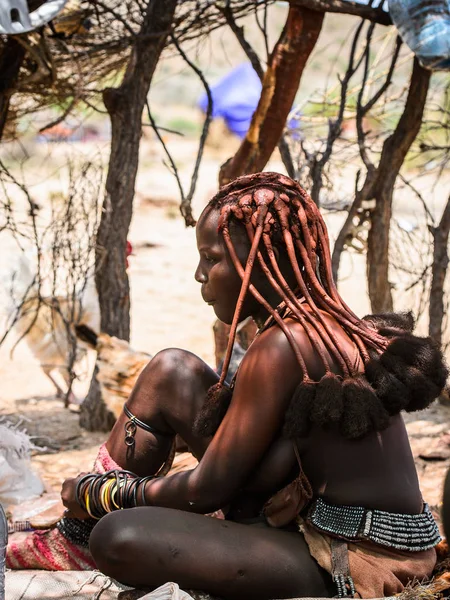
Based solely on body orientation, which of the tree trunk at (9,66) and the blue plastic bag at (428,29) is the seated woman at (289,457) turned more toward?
the tree trunk

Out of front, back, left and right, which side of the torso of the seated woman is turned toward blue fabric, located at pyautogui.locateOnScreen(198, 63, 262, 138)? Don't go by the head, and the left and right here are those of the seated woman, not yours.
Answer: right

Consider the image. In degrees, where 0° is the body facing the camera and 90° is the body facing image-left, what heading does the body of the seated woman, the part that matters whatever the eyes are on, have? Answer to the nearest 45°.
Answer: approximately 90°

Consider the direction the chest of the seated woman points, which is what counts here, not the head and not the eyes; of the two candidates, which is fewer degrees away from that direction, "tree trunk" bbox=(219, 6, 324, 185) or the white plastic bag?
the white plastic bag

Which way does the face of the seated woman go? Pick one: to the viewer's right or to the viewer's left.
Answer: to the viewer's left

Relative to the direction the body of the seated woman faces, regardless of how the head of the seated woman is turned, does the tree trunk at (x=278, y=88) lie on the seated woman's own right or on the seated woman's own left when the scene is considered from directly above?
on the seated woman's own right

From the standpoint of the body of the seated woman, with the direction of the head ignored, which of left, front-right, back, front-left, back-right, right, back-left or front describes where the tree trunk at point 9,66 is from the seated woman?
front-right

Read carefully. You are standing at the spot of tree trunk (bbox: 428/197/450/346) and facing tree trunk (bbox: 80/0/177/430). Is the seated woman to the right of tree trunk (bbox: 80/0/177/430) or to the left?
left

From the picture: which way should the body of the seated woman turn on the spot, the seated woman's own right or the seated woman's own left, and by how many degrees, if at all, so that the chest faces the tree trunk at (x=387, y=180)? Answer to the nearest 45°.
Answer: approximately 90° to the seated woman's own right

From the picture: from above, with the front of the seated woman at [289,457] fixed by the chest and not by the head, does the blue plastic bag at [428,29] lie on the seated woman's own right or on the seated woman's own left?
on the seated woman's own right

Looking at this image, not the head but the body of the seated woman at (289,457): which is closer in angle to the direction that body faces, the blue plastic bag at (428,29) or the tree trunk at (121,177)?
the tree trunk

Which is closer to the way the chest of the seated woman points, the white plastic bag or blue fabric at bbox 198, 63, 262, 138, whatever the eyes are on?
the white plastic bag
